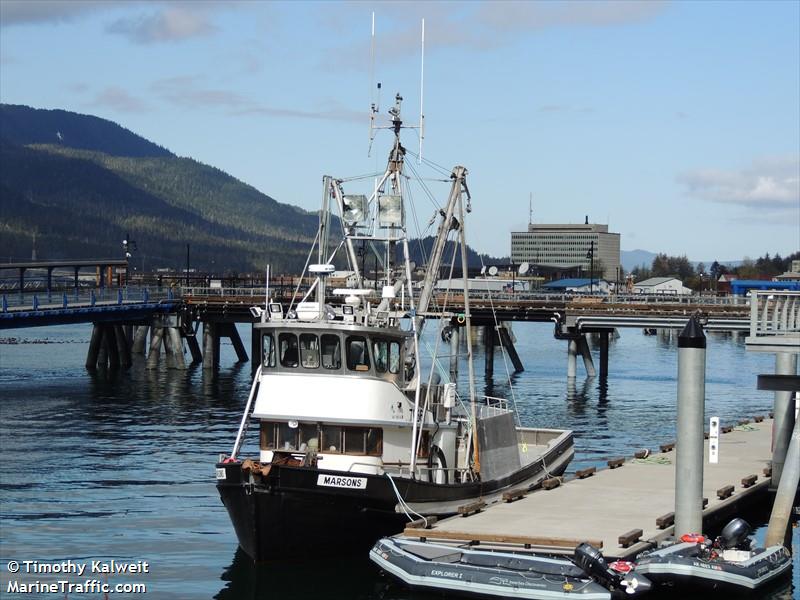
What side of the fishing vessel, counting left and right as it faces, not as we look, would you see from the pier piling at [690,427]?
left

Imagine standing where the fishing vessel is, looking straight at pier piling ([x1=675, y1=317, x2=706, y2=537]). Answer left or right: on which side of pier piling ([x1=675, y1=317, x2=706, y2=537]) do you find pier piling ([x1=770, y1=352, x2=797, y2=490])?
left

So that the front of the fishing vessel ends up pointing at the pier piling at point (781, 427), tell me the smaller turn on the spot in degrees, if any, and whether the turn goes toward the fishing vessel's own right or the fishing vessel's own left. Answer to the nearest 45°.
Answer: approximately 135° to the fishing vessel's own left

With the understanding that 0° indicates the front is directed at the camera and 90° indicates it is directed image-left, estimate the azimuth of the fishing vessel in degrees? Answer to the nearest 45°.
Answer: approximately 45°
